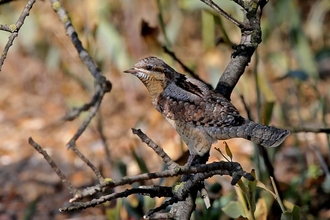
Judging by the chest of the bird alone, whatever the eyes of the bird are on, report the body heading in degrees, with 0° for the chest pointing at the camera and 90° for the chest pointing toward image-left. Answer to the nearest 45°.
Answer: approximately 90°
